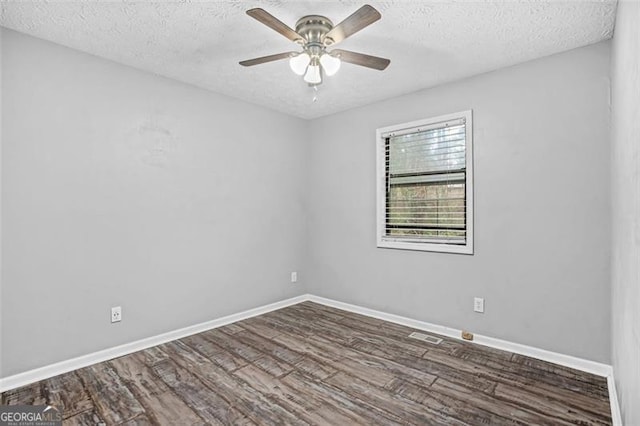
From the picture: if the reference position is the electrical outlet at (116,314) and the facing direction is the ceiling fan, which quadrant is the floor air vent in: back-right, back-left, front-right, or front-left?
front-left

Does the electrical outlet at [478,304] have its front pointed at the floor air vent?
no

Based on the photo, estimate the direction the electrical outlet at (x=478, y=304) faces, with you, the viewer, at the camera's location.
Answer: facing the viewer

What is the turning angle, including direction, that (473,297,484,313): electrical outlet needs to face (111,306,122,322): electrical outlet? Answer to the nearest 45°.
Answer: approximately 45° to its right
